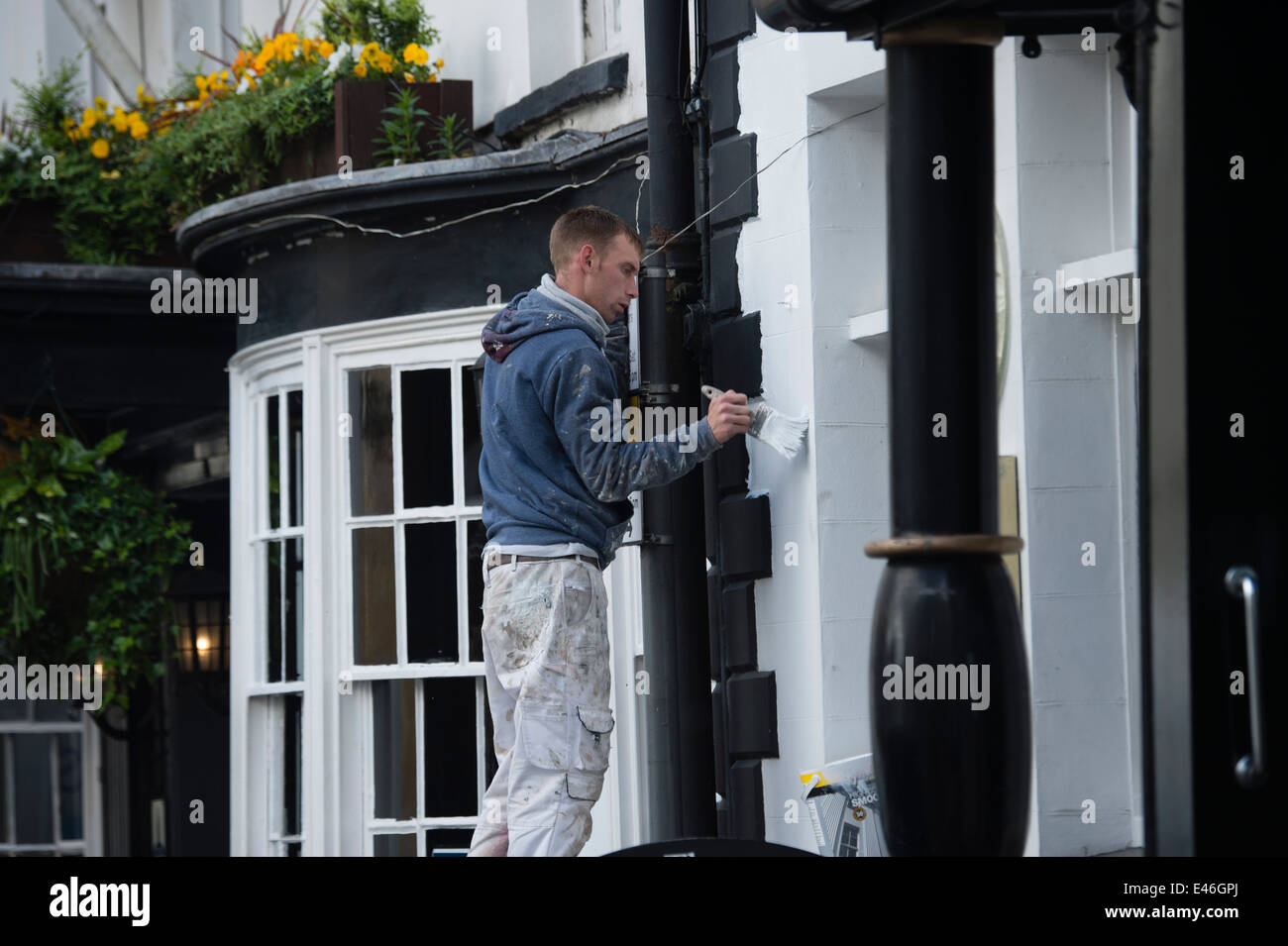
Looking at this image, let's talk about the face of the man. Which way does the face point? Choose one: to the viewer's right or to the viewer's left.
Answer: to the viewer's right

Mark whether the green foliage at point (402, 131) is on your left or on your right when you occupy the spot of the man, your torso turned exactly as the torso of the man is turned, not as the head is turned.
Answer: on your left

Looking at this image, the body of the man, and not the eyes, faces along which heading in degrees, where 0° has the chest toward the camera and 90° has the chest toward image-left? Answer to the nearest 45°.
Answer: approximately 225°
